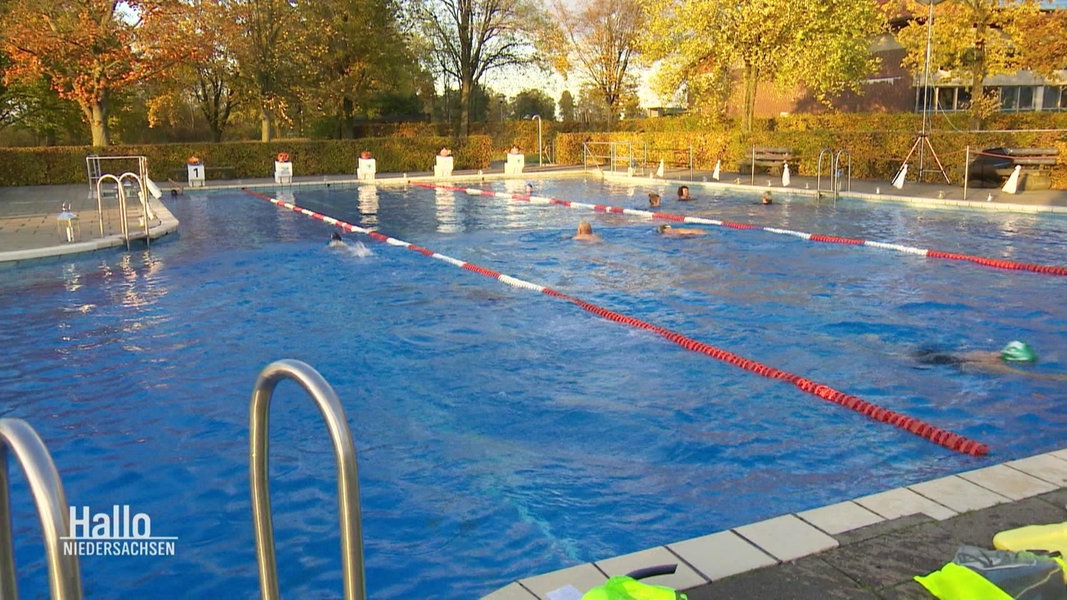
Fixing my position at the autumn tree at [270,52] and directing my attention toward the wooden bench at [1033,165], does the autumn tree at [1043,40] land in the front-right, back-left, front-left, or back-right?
front-left

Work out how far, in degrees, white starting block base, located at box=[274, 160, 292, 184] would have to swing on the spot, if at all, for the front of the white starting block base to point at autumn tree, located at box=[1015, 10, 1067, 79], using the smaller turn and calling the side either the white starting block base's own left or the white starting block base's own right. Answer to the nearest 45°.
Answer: approximately 90° to the white starting block base's own left

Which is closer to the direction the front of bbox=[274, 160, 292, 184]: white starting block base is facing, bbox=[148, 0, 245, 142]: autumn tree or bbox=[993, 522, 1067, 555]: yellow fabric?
the yellow fabric

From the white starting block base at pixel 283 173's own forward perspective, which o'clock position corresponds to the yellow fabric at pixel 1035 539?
The yellow fabric is roughly at 12 o'clock from the white starting block base.

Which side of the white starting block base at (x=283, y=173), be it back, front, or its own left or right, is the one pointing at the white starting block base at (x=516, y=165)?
left

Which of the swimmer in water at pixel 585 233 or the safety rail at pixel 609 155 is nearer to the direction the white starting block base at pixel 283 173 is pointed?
the swimmer in water

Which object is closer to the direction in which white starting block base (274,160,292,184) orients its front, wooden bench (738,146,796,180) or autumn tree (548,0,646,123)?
the wooden bench

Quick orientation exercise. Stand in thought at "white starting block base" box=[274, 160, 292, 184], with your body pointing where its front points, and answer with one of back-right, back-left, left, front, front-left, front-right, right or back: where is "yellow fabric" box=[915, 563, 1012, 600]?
front

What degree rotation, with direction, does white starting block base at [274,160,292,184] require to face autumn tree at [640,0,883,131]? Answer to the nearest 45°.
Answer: approximately 90° to its left

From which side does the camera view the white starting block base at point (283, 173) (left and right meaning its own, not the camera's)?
front

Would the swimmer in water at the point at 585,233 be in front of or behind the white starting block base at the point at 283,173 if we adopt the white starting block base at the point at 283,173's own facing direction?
in front

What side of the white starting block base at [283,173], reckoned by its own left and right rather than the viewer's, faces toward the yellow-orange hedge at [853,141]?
left

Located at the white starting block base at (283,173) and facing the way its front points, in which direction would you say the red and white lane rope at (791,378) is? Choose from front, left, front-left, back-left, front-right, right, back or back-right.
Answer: front

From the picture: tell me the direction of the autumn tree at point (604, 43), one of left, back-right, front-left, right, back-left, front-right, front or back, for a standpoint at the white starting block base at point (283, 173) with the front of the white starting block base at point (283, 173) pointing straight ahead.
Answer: back-left

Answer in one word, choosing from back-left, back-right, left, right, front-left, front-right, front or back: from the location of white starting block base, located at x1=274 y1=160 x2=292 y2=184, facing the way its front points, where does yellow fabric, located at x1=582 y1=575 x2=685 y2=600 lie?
front
